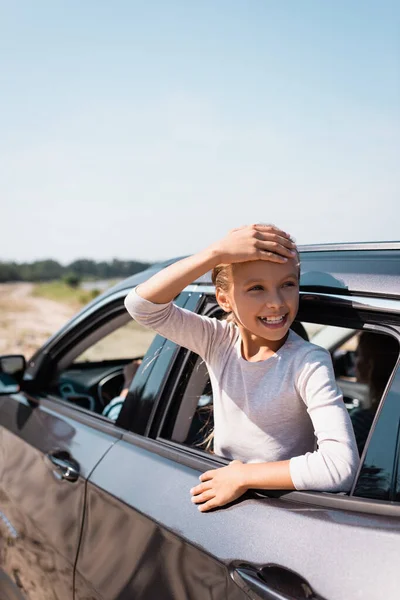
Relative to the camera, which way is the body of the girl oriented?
toward the camera

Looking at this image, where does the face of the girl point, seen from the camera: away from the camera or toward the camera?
toward the camera

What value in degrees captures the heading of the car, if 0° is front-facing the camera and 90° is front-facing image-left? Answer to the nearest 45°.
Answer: approximately 135°

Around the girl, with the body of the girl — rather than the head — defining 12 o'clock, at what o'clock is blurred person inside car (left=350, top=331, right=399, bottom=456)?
The blurred person inside car is roughly at 7 o'clock from the girl.
